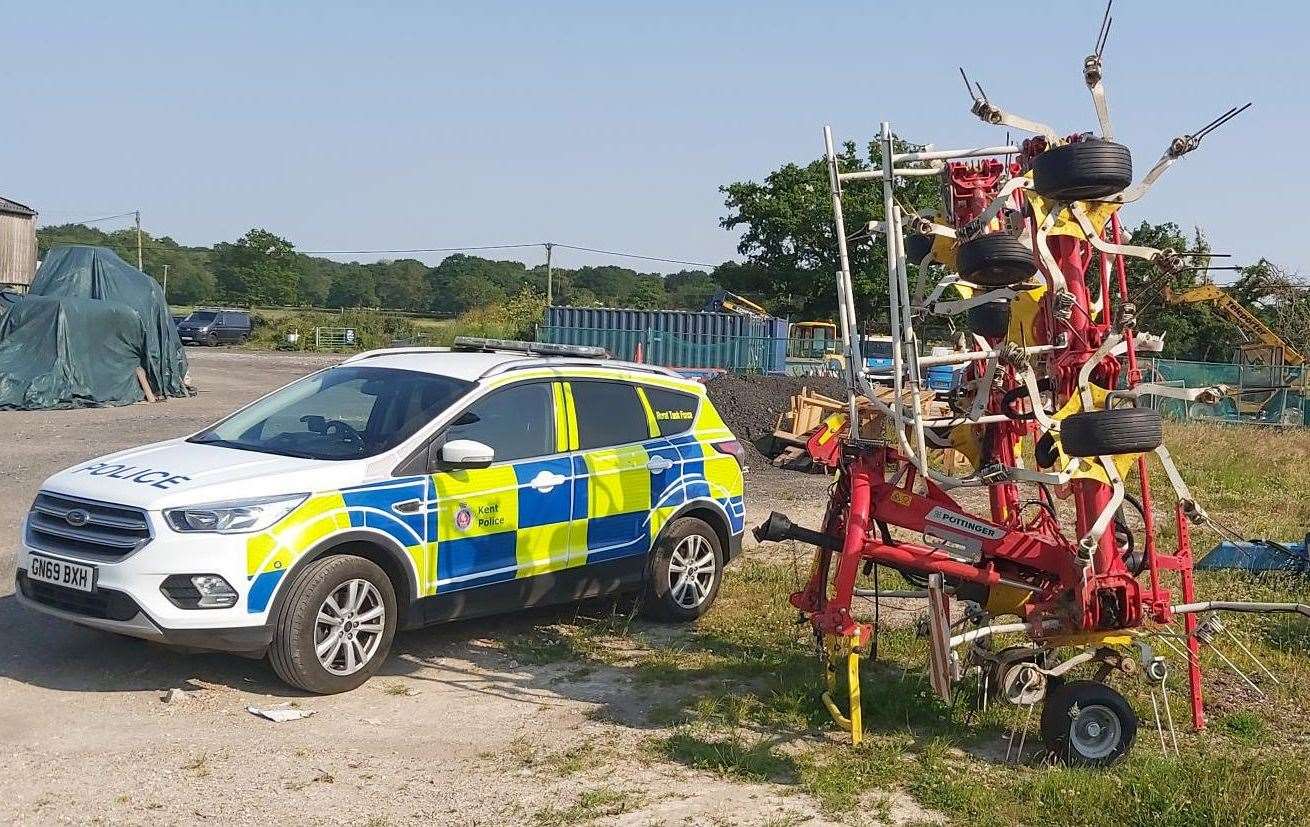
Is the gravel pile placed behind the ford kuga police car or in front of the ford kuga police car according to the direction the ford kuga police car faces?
behind

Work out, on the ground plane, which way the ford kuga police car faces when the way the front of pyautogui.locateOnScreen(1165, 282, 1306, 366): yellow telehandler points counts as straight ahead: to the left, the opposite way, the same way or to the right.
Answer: to the left

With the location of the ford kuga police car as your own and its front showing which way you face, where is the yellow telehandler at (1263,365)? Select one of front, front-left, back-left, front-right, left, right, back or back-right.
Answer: back

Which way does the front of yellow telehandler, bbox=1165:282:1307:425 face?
to the viewer's left

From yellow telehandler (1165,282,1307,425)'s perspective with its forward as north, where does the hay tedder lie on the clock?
The hay tedder is roughly at 9 o'clock from the yellow telehandler.

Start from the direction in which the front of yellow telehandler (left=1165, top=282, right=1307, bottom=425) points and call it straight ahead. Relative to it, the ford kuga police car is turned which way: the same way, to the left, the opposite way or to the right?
to the left

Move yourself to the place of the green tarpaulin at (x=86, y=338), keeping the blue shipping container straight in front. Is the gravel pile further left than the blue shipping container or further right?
right

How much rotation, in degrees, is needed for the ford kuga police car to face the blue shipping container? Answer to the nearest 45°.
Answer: approximately 135° to its right

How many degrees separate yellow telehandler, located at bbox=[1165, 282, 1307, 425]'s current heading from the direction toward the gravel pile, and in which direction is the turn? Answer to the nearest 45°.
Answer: approximately 45° to its left
